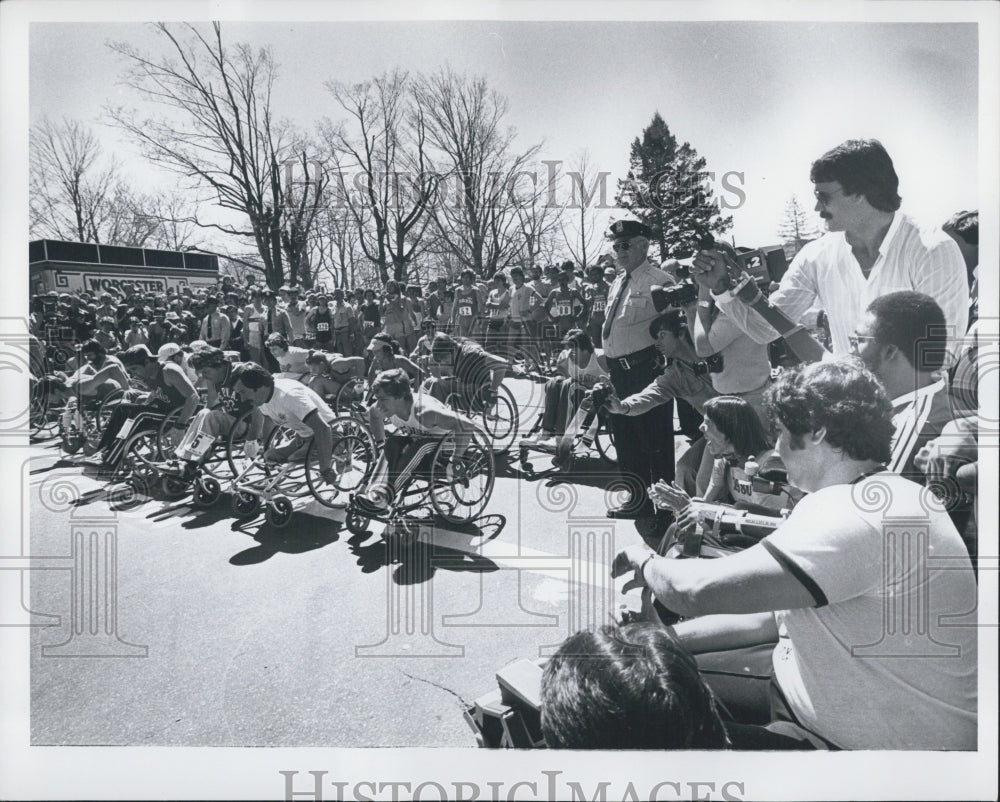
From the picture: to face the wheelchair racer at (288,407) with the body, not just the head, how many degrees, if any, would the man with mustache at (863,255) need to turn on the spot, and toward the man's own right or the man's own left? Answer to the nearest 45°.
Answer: approximately 45° to the man's own right

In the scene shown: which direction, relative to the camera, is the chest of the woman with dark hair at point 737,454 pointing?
to the viewer's left

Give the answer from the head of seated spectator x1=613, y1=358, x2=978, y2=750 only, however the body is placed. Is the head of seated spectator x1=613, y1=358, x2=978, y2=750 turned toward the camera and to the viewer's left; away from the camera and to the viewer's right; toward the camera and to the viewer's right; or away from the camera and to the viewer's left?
away from the camera and to the viewer's left

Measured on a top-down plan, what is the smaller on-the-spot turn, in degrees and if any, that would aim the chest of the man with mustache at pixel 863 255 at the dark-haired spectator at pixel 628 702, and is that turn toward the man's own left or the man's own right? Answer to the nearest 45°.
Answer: approximately 45° to the man's own left

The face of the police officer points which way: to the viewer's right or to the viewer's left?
to the viewer's left

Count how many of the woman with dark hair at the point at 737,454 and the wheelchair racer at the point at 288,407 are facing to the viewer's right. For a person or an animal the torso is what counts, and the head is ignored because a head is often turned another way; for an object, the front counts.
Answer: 0
